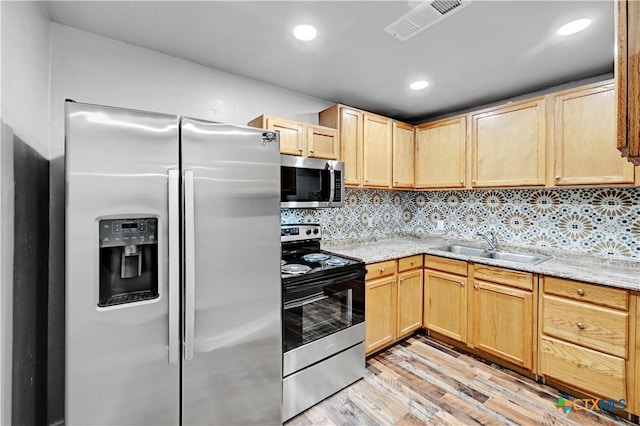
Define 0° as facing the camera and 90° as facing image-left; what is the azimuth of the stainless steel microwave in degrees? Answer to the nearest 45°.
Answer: approximately 315°

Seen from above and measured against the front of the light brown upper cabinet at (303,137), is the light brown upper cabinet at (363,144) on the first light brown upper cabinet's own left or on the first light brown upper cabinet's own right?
on the first light brown upper cabinet's own left

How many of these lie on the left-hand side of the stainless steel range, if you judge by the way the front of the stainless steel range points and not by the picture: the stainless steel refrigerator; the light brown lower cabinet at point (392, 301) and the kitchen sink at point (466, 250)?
2

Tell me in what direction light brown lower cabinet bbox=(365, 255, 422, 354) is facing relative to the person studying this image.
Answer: facing the viewer and to the right of the viewer

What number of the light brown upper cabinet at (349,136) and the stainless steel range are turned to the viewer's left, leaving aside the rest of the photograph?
0

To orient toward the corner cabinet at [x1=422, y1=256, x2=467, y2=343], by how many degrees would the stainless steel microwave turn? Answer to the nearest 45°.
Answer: approximately 45° to its left

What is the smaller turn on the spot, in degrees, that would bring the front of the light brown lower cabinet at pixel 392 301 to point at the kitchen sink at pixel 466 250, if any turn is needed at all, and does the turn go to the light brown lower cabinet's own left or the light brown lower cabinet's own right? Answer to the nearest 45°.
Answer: approximately 90° to the light brown lower cabinet's own left

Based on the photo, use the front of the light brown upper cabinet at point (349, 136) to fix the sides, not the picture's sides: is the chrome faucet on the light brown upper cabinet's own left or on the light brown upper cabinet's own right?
on the light brown upper cabinet's own left

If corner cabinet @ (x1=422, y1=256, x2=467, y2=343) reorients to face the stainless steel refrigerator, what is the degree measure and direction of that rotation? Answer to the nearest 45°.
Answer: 0° — it already faces it

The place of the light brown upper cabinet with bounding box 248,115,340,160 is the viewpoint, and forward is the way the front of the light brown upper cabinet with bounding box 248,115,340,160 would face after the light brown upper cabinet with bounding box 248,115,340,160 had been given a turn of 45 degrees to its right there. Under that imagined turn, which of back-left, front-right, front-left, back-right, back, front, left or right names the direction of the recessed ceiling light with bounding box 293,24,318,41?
front

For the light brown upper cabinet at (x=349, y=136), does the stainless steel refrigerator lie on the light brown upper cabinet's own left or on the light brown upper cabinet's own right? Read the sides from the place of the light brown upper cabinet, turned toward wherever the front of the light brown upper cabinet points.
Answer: on the light brown upper cabinet's own right
